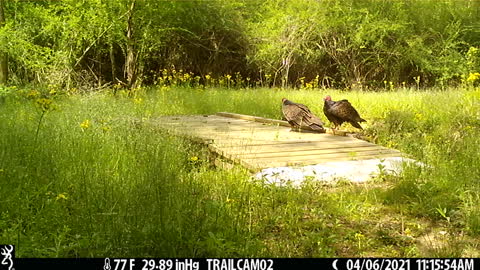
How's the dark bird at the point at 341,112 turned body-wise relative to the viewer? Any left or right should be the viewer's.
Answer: facing to the left of the viewer

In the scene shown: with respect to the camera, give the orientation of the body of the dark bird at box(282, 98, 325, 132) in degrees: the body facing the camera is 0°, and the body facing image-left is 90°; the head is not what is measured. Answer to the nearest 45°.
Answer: approximately 90°

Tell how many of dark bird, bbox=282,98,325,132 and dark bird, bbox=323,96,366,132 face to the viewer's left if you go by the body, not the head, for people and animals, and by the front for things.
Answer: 2
